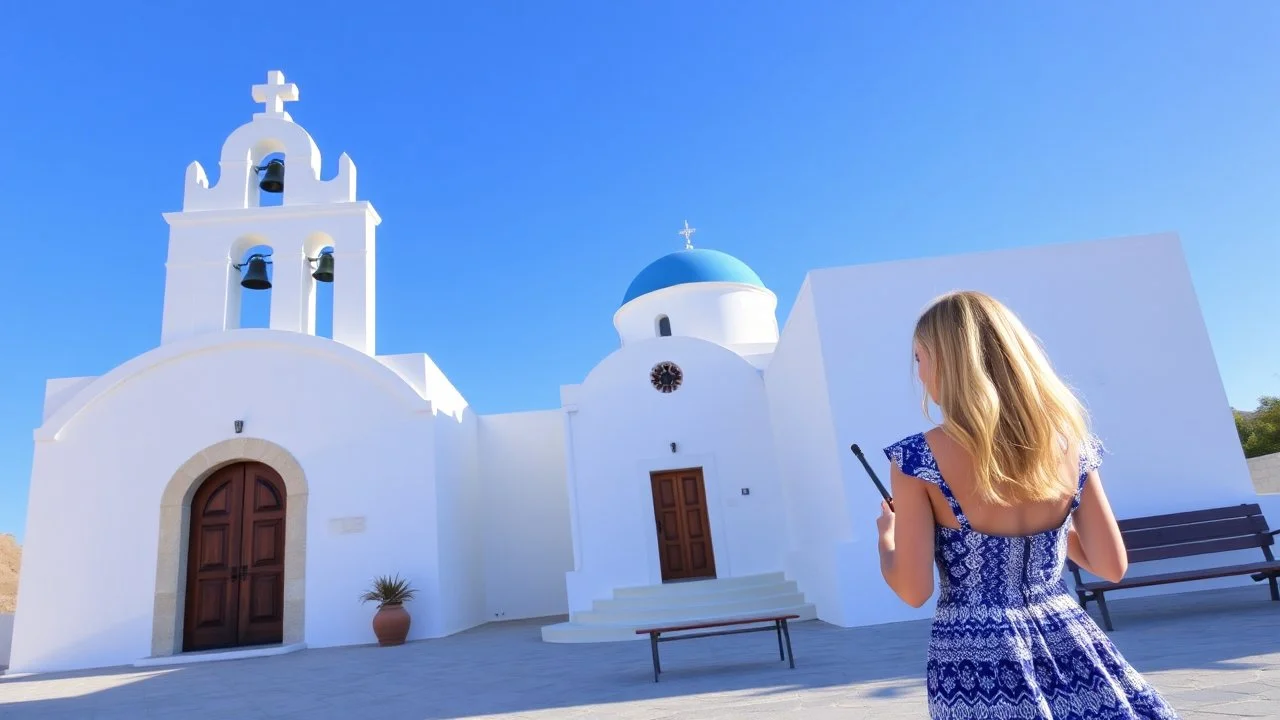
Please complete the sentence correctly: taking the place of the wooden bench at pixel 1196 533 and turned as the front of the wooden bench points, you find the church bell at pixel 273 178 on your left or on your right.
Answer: on your right

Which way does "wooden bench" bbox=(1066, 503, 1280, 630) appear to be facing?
toward the camera

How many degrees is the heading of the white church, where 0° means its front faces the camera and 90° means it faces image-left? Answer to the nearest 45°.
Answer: approximately 0°

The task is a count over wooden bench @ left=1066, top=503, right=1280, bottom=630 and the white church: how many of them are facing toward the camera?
2

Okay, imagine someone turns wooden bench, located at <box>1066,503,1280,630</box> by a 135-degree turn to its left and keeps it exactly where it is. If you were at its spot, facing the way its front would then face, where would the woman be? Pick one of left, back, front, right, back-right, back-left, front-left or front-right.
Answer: back-right

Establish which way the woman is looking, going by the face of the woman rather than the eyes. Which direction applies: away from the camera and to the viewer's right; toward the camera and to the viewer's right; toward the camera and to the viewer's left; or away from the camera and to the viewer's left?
away from the camera and to the viewer's left

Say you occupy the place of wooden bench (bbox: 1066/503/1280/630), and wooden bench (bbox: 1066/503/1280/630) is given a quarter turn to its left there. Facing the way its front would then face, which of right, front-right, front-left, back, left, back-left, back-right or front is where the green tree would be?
left

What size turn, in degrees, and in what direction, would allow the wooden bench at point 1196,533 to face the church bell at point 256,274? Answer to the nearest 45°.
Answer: approximately 90° to its right

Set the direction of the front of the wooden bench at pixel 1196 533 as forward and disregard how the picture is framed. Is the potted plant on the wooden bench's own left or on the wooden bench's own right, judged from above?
on the wooden bench's own right
